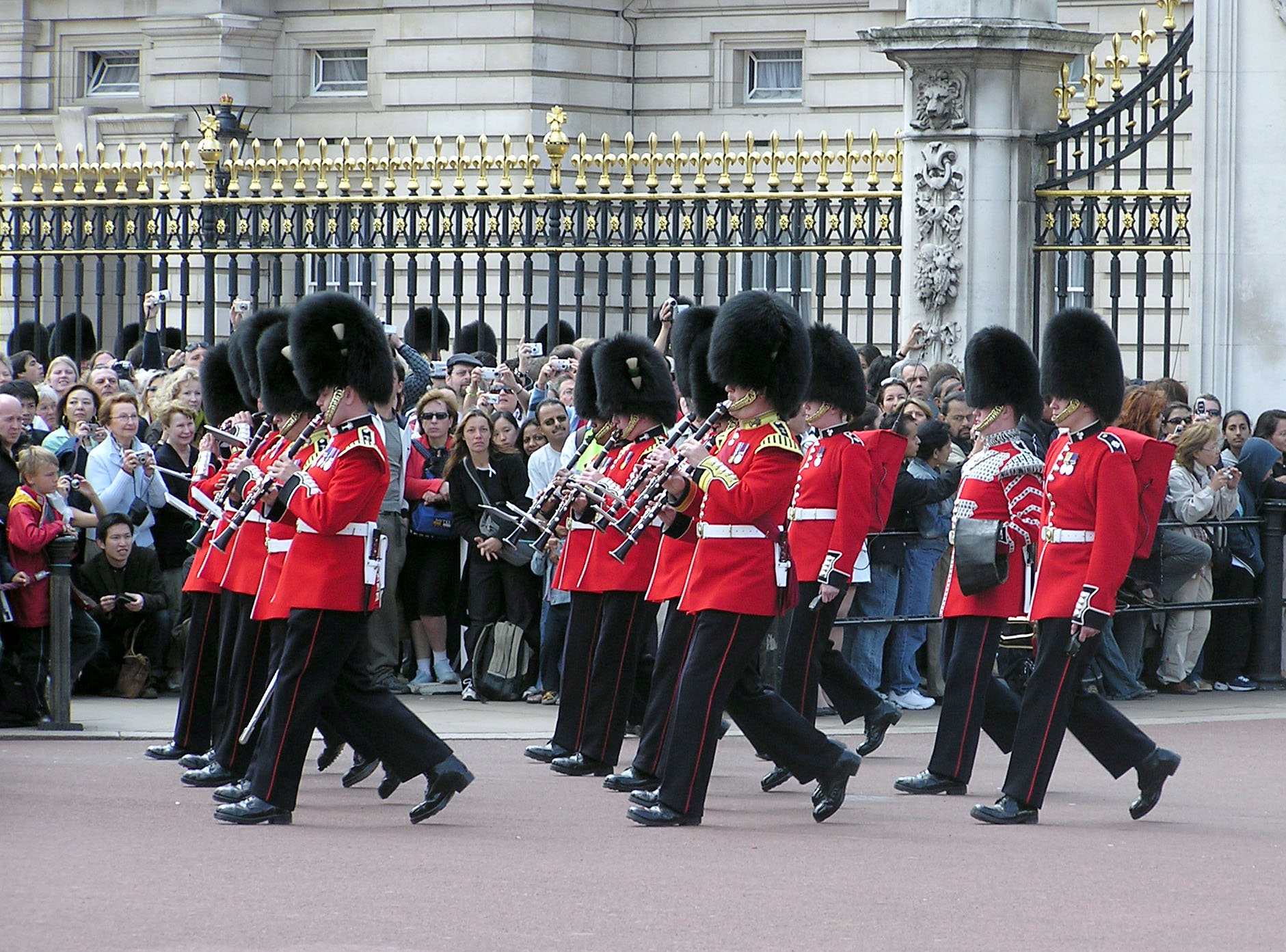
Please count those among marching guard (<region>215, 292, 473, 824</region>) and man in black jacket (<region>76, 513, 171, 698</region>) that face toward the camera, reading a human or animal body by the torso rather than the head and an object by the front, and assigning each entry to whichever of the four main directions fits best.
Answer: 1

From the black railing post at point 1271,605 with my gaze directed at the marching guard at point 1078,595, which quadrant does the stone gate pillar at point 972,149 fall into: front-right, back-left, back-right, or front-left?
back-right

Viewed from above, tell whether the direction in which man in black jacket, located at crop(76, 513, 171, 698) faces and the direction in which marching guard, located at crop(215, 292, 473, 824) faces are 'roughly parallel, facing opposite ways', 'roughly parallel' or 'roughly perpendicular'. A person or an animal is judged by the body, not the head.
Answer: roughly perpendicular

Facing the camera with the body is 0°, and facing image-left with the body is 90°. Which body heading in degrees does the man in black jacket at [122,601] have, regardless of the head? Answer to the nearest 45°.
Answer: approximately 0°
